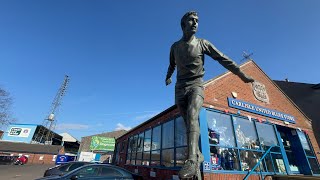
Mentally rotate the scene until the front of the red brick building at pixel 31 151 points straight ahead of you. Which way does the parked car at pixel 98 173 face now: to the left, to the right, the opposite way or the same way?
to the right

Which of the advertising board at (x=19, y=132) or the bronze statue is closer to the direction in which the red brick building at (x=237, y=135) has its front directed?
the bronze statue

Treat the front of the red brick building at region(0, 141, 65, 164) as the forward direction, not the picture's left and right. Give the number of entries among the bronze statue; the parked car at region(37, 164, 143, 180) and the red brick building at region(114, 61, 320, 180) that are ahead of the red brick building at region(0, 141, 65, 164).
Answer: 3

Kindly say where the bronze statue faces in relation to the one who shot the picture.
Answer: facing the viewer

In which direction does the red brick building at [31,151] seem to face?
toward the camera

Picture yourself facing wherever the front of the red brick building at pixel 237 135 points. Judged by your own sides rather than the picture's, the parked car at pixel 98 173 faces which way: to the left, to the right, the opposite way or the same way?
to the right

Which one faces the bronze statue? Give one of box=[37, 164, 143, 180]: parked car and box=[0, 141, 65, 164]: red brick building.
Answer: the red brick building

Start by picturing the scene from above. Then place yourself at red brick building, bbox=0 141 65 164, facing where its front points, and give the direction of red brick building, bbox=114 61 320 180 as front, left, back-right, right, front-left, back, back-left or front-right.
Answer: front

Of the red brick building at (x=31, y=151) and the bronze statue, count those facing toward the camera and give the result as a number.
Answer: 2

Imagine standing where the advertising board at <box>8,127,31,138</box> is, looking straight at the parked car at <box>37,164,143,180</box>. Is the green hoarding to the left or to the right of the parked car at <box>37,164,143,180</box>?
left

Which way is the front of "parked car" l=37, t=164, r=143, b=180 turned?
to the viewer's left
